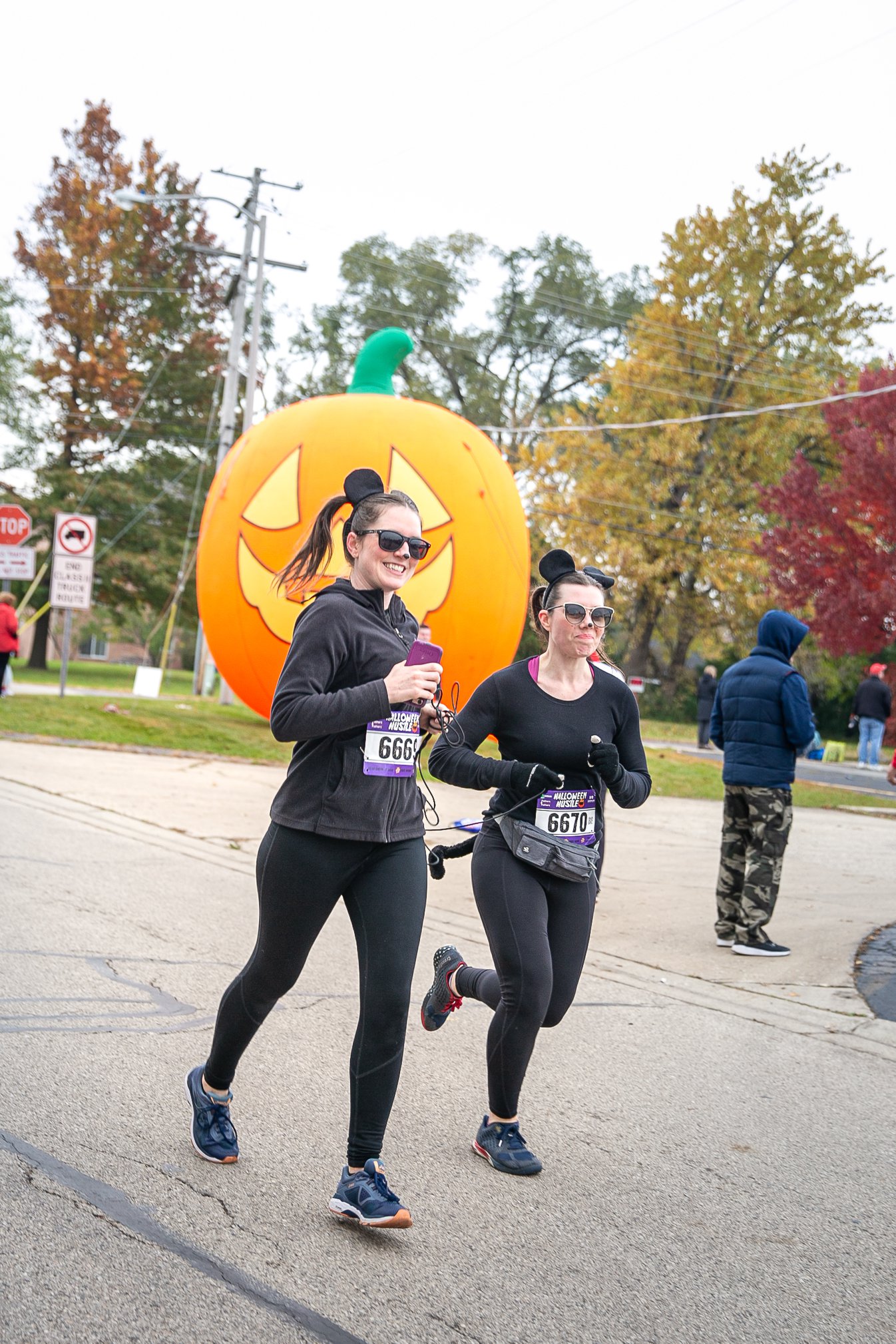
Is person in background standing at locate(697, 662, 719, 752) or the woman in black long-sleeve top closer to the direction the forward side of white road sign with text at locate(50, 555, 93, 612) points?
the woman in black long-sleeve top

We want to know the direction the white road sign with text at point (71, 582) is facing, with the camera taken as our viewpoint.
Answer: facing the viewer

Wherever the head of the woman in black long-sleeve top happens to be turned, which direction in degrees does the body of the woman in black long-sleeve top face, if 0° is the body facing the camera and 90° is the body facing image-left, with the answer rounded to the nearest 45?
approximately 315°

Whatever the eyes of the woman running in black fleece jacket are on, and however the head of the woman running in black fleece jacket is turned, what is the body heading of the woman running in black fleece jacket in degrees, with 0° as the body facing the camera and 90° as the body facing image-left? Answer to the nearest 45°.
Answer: approximately 315°

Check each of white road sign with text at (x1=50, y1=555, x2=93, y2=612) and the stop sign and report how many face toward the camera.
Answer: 2

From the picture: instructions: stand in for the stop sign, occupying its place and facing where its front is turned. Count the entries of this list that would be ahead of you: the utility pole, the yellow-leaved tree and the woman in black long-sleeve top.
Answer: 1

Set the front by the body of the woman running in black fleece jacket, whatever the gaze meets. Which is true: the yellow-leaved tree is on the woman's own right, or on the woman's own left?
on the woman's own left

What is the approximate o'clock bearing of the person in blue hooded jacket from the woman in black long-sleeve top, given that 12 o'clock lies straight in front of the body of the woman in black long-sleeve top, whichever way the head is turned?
The person in blue hooded jacket is roughly at 8 o'clock from the woman in black long-sleeve top.

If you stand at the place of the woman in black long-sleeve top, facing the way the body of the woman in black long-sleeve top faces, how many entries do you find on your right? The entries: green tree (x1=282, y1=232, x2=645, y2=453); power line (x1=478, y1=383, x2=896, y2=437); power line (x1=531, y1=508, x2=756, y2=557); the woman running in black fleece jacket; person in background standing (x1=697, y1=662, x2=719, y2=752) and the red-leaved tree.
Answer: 1

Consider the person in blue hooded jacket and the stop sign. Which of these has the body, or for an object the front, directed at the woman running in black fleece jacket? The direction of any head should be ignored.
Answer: the stop sign

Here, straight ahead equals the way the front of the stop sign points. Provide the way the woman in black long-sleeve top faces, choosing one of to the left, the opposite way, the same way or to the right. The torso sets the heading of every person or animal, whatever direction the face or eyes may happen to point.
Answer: the same way

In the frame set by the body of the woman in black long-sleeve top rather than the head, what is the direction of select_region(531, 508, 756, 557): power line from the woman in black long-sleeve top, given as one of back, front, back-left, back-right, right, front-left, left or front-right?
back-left

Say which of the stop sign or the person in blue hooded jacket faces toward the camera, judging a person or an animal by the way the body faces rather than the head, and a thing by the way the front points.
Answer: the stop sign

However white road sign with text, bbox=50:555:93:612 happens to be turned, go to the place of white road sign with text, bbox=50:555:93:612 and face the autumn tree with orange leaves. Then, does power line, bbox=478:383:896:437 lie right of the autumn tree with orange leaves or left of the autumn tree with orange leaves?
right

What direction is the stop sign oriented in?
toward the camera

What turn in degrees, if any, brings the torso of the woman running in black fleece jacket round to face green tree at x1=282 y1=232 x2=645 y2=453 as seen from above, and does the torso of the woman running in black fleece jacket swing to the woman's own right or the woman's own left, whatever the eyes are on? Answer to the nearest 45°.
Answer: approximately 135° to the woman's own left

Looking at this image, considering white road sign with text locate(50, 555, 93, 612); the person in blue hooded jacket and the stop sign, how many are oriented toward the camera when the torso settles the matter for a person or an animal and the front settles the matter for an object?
2
